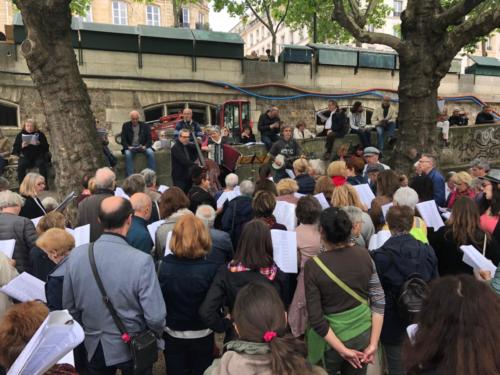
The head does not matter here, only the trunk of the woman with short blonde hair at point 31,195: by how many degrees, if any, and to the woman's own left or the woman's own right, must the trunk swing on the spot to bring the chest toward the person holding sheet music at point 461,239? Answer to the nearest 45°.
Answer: approximately 45° to the woman's own right

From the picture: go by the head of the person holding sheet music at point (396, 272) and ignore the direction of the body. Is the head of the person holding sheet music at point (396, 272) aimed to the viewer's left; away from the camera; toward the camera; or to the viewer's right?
away from the camera

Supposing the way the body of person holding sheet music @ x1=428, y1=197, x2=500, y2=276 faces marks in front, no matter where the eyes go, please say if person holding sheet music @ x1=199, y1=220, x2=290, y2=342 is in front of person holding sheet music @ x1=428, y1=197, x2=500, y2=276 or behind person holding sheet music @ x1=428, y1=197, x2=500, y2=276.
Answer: behind

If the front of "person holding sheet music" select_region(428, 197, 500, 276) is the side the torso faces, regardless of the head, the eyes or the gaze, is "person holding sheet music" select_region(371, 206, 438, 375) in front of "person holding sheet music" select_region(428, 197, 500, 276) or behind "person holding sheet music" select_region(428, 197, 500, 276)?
behind

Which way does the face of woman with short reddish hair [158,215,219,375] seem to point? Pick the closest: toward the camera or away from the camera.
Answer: away from the camera

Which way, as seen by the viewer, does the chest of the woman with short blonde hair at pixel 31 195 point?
to the viewer's right

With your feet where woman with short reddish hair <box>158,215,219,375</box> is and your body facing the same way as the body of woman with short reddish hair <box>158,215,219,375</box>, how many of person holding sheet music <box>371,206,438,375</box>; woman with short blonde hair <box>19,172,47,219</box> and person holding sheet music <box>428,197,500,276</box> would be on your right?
2

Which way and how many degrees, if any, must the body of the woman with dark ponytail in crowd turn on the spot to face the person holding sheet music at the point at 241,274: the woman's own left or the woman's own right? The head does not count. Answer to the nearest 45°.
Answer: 0° — they already face them

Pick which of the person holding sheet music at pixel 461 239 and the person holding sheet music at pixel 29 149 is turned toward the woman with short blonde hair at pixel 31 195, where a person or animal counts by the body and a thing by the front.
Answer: the person holding sheet music at pixel 29 149

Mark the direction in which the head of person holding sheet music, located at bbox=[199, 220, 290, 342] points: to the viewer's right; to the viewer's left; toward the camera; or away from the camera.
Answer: away from the camera

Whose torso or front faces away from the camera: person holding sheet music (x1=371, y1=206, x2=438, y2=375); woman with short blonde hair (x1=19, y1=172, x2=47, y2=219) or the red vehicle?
the person holding sheet music

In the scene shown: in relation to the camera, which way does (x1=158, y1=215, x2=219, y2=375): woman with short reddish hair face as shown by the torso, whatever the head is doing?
away from the camera
